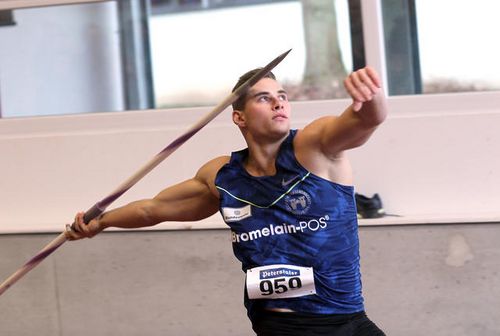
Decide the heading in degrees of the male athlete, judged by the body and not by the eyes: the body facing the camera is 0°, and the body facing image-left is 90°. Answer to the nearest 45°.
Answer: approximately 0°

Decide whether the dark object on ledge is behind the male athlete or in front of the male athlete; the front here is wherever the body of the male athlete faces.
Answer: behind

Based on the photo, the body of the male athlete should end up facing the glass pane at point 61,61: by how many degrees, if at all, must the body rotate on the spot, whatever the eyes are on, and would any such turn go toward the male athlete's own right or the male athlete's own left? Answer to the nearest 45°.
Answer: approximately 135° to the male athlete's own right

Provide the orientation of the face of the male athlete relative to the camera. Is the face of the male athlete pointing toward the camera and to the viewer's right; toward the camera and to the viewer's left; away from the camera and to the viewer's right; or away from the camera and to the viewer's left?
toward the camera and to the viewer's right

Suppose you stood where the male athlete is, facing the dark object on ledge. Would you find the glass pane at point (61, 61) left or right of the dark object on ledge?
left

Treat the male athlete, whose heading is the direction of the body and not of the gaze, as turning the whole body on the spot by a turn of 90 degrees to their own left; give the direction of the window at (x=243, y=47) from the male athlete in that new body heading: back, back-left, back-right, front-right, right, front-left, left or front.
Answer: left
